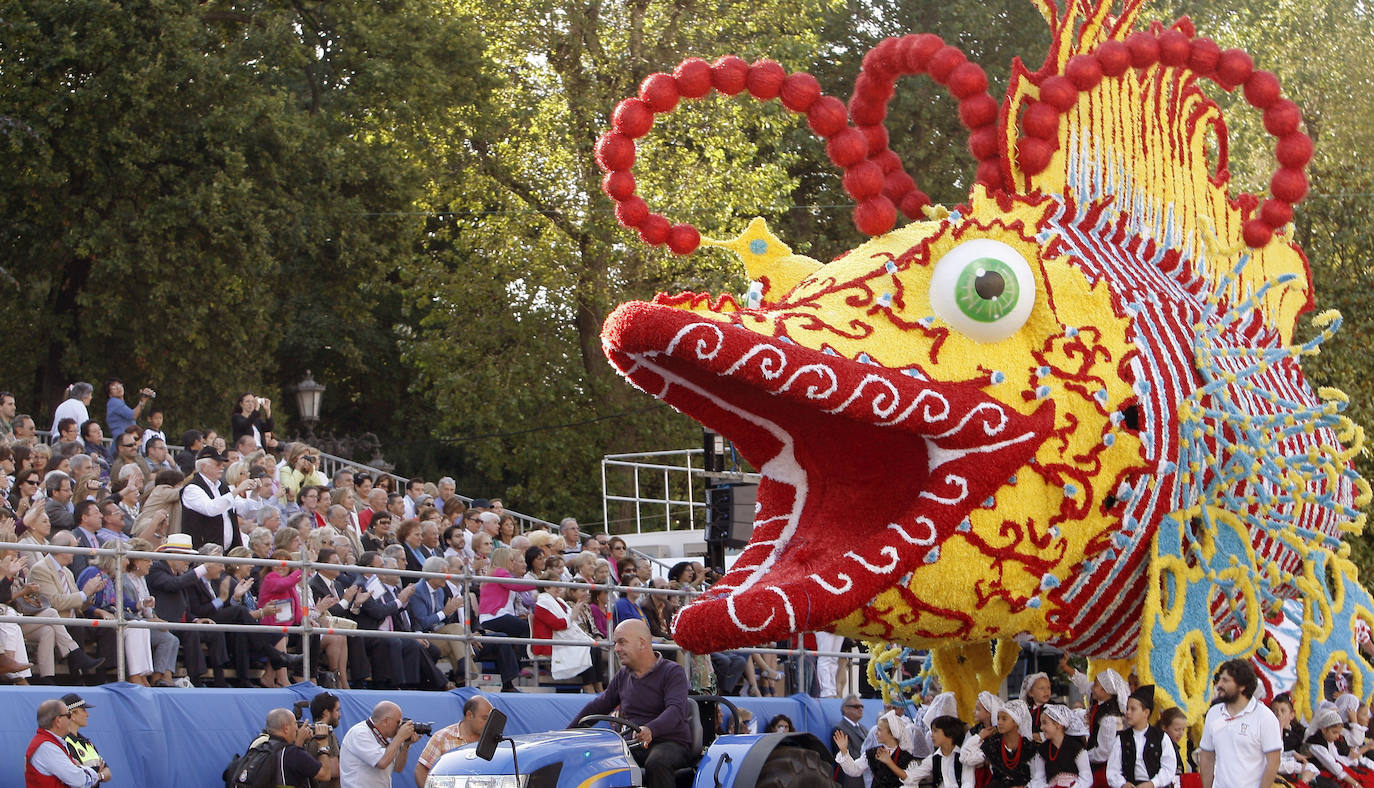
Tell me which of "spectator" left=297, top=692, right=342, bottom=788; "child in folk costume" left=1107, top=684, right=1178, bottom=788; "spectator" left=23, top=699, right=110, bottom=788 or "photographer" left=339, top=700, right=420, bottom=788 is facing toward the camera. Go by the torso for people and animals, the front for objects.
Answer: the child in folk costume

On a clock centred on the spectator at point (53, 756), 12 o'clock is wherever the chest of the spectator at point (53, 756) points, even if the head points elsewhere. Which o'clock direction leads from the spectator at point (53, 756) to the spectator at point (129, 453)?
the spectator at point (129, 453) is roughly at 9 o'clock from the spectator at point (53, 756).

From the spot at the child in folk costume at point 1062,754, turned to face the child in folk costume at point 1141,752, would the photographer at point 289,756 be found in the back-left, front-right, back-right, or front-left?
back-right

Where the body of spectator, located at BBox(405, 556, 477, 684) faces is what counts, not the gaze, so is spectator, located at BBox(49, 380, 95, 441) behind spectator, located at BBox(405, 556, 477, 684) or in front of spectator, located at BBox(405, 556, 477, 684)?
behind

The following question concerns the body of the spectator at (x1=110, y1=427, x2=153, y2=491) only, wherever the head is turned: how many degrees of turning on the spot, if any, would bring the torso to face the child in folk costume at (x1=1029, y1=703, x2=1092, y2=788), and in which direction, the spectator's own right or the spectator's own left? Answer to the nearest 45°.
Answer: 0° — they already face them

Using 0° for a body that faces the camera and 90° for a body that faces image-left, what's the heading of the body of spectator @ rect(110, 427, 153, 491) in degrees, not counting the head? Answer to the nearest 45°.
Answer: approximately 315°

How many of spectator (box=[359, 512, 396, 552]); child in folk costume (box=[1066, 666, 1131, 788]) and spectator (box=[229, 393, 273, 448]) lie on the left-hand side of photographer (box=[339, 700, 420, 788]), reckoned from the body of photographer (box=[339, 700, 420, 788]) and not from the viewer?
2

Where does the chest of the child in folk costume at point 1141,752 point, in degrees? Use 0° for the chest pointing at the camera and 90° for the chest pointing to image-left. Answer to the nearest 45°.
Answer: approximately 0°

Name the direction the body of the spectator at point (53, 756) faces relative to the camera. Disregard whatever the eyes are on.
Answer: to the viewer's right
